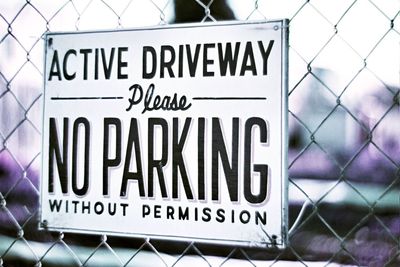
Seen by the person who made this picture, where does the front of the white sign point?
facing the viewer and to the left of the viewer
